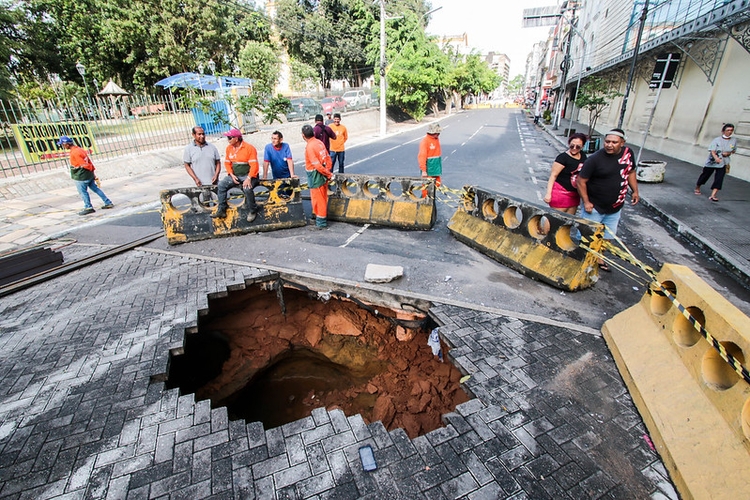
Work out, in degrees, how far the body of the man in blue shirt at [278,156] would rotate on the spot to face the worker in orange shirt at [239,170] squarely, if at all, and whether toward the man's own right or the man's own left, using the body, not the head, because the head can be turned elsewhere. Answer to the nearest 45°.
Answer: approximately 45° to the man's own right

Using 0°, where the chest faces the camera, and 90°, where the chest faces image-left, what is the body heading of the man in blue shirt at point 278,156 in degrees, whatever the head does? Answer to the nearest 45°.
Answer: approximately 0°

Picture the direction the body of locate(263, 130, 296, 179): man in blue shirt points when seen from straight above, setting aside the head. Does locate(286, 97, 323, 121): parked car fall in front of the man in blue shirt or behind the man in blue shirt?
behind

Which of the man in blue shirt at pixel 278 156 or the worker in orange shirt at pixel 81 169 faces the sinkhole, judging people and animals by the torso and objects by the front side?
the man in blue shirt

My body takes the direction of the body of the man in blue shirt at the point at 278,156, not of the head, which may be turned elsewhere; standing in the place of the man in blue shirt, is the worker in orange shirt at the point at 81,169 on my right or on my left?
on my right

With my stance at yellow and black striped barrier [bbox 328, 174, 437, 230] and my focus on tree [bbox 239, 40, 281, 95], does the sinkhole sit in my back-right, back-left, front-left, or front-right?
back-left

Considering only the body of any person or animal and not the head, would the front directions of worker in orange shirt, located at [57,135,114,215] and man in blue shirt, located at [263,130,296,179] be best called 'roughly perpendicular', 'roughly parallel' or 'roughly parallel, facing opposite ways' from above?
roughly perpendicular
